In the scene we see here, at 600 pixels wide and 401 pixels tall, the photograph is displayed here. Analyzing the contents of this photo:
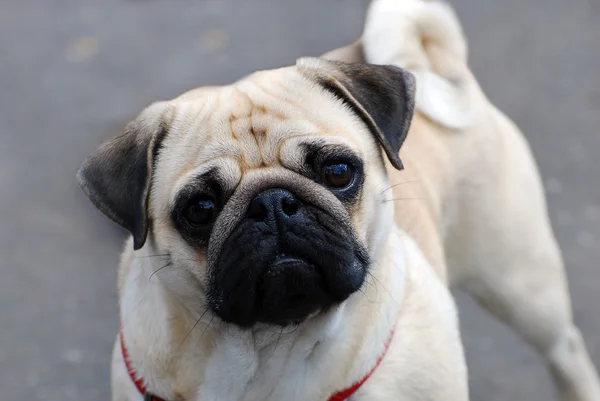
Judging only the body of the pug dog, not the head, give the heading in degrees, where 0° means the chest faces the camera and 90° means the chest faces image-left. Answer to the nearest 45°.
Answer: approximately 45°
